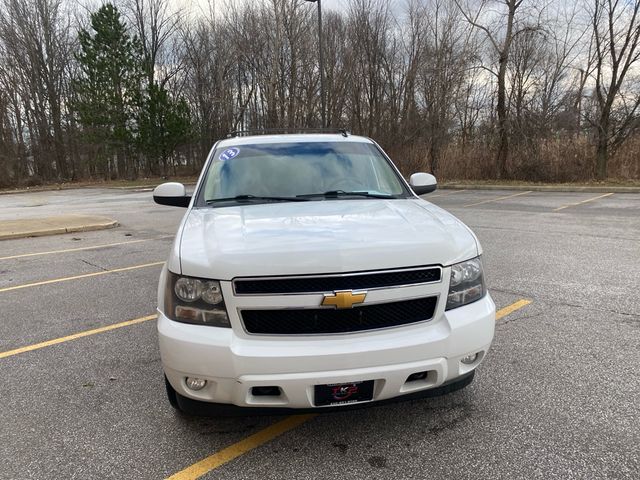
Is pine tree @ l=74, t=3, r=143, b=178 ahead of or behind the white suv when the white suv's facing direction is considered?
behind

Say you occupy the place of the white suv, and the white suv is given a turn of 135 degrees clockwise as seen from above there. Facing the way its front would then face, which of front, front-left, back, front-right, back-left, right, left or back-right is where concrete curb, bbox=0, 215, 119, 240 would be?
front

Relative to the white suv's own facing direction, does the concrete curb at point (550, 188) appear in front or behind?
behind

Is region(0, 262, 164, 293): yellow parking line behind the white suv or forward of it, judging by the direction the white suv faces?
behind

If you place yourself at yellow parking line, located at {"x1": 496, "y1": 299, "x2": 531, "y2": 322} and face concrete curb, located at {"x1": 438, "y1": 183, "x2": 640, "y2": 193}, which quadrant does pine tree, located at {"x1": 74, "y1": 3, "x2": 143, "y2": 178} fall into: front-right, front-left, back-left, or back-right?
front-left

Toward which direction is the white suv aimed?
toward the camera

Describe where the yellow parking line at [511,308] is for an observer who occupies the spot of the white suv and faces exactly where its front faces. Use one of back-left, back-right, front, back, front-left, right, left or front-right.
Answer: back-left
